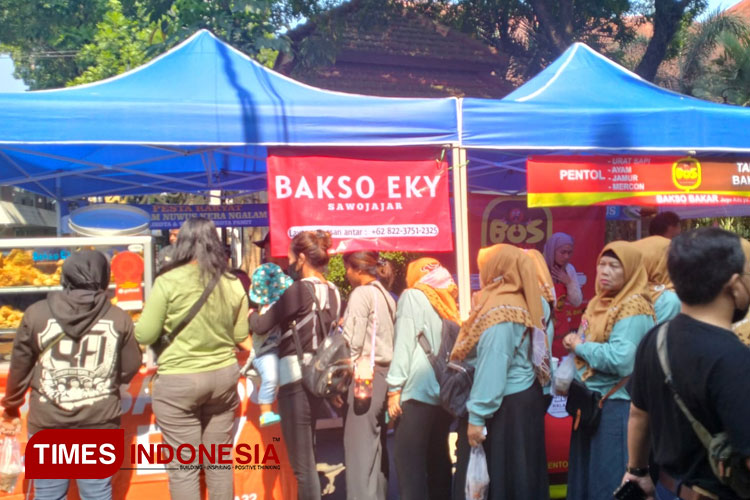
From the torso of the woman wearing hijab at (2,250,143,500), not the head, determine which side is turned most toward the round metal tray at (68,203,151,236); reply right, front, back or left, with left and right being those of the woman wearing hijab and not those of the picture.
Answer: front

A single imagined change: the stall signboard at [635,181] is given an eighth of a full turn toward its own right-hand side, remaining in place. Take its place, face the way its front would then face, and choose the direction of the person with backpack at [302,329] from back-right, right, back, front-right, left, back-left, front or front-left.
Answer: front

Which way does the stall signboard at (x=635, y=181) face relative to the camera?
toward the camera

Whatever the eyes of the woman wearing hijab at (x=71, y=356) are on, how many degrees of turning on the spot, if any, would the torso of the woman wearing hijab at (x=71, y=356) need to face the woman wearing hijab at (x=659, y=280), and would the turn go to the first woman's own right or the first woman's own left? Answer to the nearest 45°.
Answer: approximately 90° to the first woman's own right

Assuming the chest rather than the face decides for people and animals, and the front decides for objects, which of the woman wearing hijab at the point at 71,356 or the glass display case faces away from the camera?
the woman wearing hijab

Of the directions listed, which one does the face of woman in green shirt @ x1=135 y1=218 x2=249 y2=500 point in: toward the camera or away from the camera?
away from the camera

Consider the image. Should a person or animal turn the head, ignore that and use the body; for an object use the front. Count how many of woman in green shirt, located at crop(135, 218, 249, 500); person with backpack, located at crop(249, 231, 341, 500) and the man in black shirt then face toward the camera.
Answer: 0

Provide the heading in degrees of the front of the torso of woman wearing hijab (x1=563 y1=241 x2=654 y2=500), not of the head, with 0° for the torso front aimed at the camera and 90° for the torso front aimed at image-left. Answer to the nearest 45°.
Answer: approximately 45°

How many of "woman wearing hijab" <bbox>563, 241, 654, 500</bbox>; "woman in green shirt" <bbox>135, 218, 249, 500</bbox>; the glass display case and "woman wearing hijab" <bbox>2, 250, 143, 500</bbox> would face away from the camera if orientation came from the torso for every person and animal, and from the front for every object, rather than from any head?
2

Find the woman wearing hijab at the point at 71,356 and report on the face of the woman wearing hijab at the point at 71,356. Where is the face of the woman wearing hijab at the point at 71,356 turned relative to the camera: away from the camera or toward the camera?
away from the camera

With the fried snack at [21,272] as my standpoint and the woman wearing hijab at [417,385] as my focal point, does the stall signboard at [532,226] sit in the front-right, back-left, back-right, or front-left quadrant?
front-left

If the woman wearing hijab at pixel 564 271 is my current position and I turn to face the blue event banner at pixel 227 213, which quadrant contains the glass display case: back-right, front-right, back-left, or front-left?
front-left

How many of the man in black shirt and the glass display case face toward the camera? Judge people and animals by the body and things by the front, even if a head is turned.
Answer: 1

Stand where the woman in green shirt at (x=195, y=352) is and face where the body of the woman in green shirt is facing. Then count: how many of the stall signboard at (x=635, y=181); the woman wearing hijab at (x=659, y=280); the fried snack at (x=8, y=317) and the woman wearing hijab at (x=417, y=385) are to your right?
3
